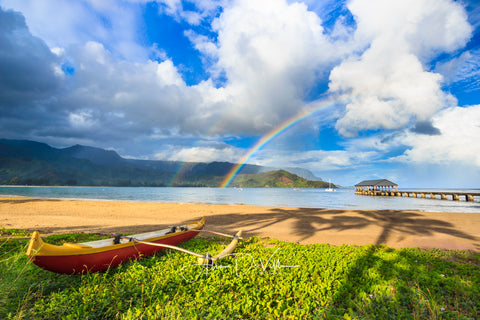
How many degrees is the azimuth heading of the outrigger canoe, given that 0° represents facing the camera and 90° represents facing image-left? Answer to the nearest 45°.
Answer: approximately 45°
